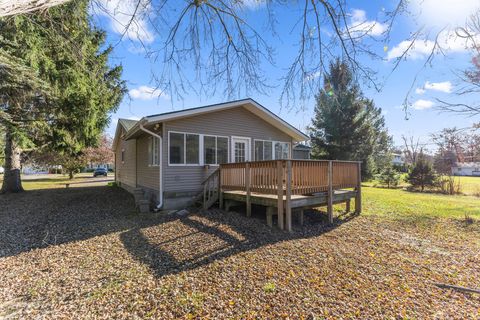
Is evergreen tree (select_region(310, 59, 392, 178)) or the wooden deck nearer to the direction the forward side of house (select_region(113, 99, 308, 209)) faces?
the wooden deck

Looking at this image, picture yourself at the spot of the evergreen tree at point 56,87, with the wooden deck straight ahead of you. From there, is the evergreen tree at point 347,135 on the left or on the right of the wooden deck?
left

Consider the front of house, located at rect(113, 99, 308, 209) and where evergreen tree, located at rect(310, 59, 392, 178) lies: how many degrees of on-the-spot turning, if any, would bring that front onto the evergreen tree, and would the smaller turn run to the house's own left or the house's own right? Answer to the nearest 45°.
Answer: approximately 90° to the house's own left

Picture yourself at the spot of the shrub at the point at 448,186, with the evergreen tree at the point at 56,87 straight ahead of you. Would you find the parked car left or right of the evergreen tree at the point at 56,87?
right

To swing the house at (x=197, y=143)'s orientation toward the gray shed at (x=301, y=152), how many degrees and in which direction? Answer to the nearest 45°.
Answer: approximately 90° to its left

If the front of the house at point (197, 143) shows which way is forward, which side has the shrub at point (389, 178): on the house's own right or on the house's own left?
on the house's own left

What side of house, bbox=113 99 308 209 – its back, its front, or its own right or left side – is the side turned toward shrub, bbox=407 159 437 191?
left

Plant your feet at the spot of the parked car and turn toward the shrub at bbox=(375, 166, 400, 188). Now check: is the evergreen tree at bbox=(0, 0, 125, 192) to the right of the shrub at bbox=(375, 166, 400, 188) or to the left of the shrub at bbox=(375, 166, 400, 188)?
right

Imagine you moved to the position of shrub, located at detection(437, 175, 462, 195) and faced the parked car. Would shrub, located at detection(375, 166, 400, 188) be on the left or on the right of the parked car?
right
